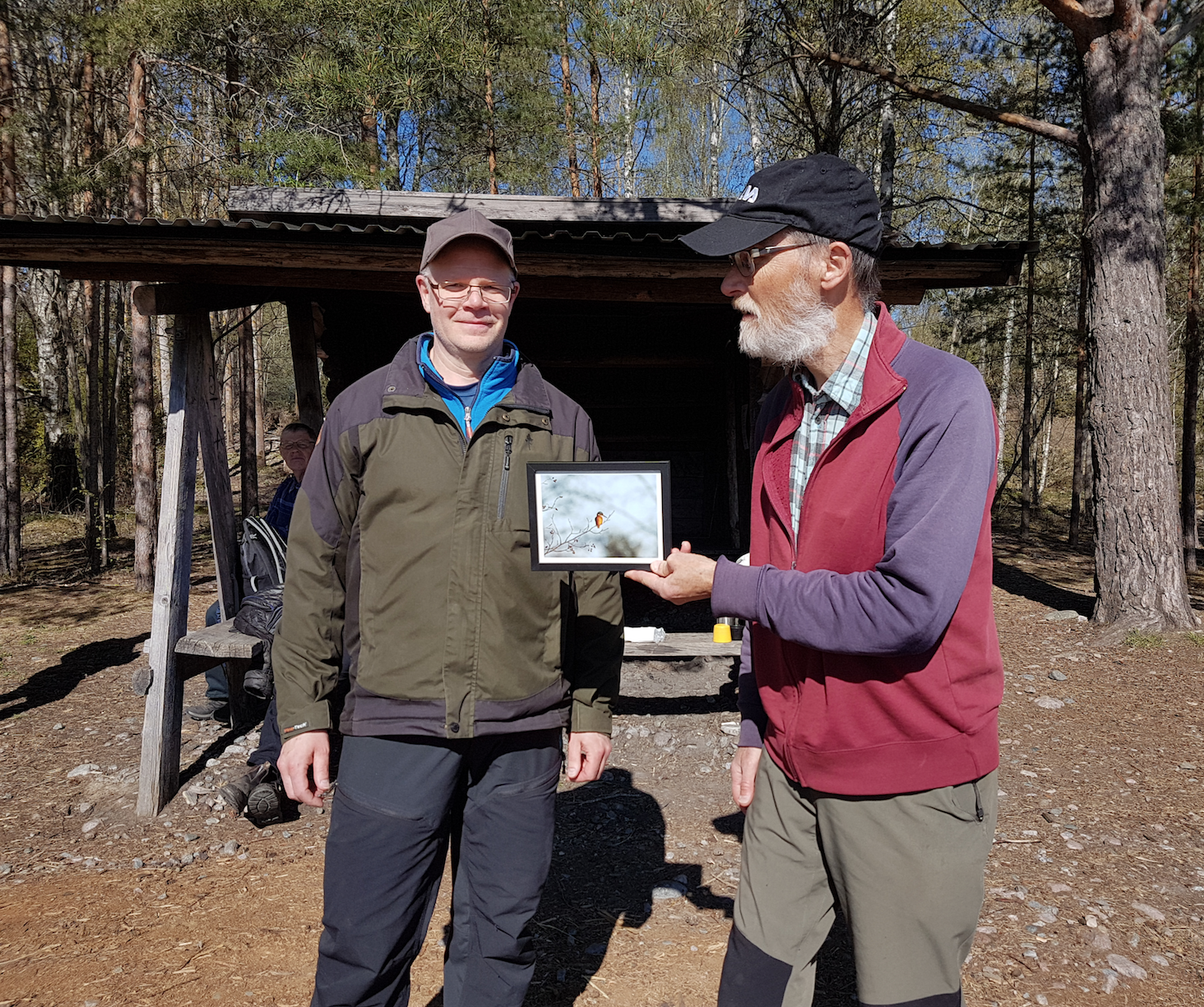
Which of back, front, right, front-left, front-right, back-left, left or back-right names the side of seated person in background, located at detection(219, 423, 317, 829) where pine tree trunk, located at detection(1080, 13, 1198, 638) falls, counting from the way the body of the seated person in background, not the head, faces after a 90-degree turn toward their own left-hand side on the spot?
front-left

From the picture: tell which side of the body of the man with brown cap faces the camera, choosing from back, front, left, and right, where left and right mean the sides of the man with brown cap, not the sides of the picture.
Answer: front

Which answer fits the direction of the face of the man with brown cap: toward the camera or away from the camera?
toward the camera

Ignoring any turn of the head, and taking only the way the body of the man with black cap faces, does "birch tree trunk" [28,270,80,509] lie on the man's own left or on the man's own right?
on the man's own right

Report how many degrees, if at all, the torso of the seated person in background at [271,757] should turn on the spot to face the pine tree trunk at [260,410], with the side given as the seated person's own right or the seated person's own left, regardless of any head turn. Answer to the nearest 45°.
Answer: approximately 135° to the seated person's own right

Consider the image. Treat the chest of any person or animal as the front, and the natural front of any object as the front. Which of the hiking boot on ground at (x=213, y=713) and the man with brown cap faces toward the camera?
the man with brown cap

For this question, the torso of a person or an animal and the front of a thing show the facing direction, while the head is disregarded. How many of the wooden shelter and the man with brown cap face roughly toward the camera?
2

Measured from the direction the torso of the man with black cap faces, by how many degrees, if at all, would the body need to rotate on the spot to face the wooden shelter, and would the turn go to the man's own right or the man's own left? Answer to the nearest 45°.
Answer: approximately 90° to the man's own right

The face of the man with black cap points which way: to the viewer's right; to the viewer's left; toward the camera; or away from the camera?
to the viewer's left

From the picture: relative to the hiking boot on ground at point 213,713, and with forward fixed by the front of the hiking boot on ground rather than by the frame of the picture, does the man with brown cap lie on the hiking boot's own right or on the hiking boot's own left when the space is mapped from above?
on the hiking boot's own left

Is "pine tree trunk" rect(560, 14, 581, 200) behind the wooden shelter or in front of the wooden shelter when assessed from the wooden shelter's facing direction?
behind

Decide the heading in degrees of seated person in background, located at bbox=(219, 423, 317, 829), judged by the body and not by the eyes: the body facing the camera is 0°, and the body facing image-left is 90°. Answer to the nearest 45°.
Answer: approximately 45°

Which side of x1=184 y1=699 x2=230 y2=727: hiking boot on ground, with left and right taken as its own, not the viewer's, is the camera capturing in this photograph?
left
